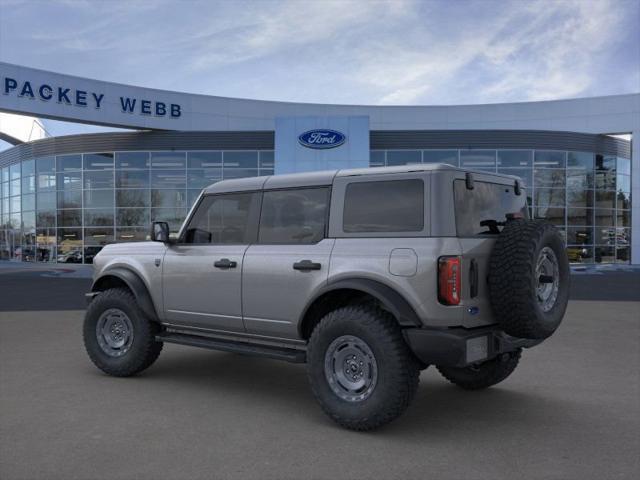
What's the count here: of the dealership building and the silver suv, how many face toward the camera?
1

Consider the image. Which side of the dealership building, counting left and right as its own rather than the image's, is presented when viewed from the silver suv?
front

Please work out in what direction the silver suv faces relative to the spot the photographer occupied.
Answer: facing away from the viewer and to the left of the viewer

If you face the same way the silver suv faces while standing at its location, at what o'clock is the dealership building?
The dealership building is roughly at 1 o'clock from the silver suv.

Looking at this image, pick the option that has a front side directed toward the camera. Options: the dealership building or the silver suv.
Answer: the dealership building

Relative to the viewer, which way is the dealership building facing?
toward the camera
